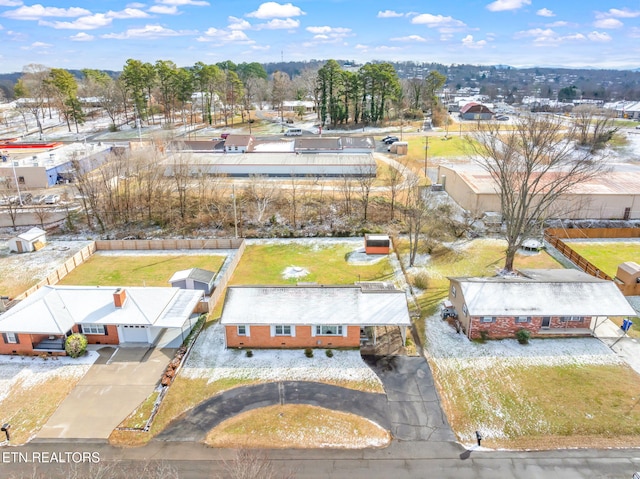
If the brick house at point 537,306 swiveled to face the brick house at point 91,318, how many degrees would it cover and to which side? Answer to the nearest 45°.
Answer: approximately 45° to its right

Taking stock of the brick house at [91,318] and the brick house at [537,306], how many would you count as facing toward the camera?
2

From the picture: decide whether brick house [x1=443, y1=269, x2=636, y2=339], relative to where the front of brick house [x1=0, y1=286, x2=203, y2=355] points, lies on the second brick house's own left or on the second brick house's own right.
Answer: on the second brick house's own left

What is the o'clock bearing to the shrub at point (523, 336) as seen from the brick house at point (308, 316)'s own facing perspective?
The shrub is roughly at 9 o'clock from the brick house.

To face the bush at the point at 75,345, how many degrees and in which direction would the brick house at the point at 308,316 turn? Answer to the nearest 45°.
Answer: approximately 90° to its right

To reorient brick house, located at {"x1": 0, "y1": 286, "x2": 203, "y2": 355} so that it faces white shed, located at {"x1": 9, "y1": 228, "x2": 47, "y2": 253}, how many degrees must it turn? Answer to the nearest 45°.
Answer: approximately 180°

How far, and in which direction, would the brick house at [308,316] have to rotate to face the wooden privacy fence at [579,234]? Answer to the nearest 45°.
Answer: approximately 135° to its left

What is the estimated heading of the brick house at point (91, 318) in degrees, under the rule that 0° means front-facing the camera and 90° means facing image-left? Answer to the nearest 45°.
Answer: approximately 0°

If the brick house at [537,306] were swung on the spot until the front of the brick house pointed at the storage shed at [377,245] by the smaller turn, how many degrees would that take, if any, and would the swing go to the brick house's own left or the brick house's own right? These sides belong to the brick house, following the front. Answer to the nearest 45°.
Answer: approximately 135° to the brick house's own right

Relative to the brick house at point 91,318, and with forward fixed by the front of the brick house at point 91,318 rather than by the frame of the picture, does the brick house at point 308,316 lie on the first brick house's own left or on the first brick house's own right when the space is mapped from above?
on the first brick house's own left

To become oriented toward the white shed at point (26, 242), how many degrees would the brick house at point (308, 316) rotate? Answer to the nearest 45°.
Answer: approximately 135° to its right

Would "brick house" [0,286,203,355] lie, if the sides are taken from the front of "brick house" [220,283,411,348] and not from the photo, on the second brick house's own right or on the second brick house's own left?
on the second brick house's own right
